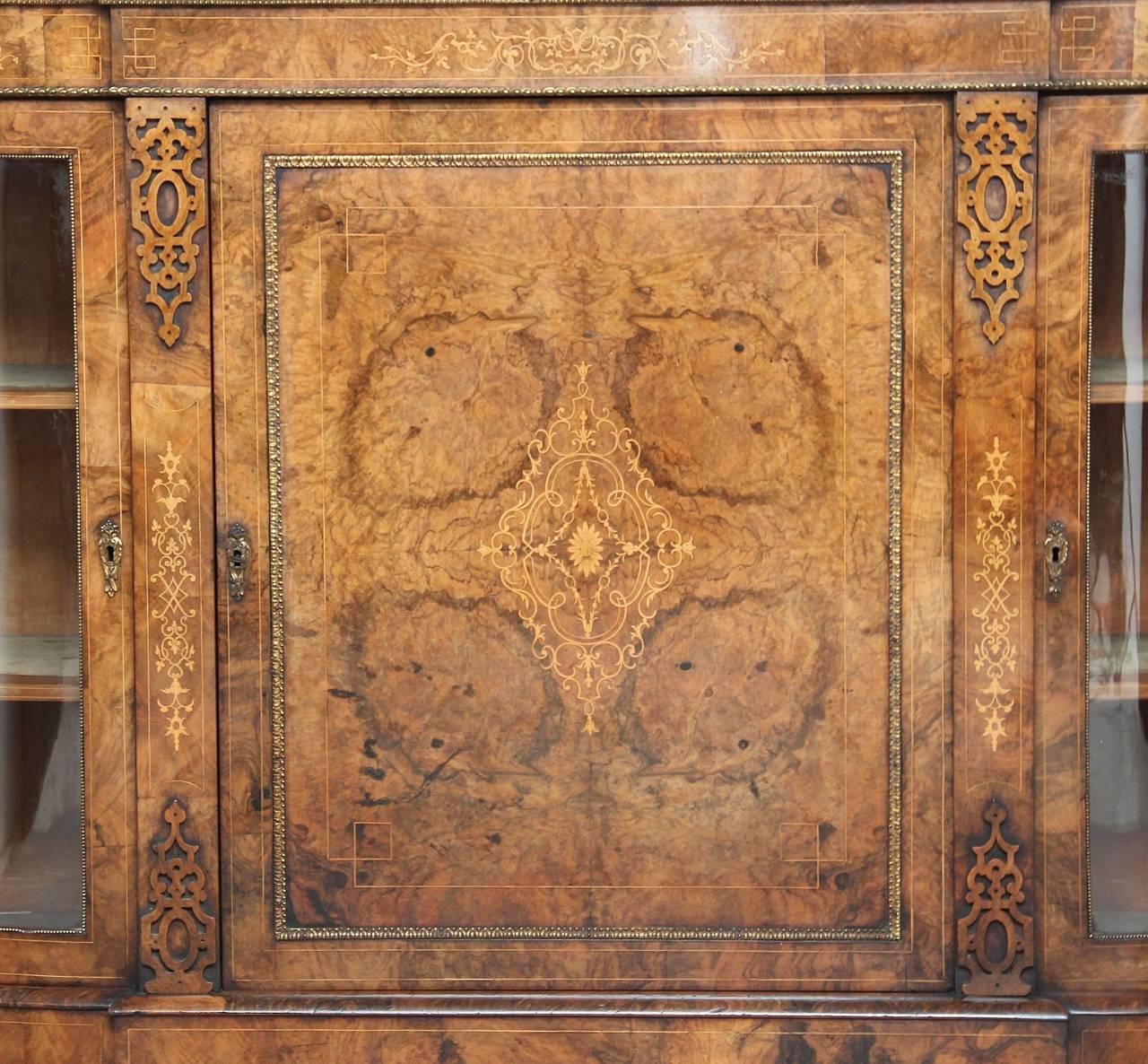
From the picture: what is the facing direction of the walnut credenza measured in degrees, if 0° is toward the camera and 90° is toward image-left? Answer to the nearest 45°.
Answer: approximately 0°
